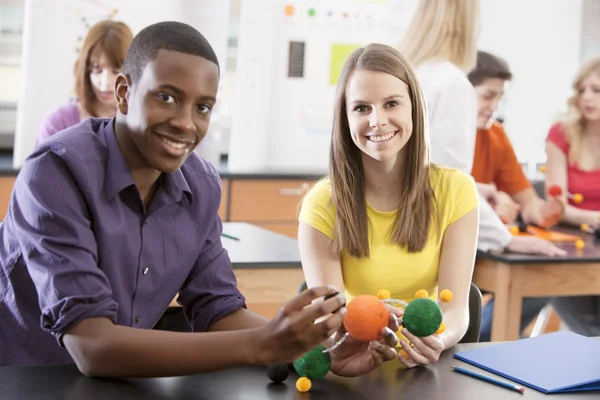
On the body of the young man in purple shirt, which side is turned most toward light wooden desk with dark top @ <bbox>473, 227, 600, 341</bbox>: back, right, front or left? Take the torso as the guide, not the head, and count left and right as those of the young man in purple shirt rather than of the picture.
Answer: left

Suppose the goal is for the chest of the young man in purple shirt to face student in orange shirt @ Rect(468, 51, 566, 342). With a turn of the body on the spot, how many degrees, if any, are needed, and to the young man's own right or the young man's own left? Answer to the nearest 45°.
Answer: approximately 90° to the young man's own left

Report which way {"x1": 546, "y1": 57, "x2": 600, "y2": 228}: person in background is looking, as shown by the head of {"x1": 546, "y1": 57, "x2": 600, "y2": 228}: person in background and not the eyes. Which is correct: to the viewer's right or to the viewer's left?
to the viewer's left

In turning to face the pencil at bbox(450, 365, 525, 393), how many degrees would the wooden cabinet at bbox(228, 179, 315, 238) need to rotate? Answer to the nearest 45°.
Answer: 0° — it already faces it

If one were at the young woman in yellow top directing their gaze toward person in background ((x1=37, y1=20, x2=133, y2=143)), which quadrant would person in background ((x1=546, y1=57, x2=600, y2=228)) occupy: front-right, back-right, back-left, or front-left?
front-right

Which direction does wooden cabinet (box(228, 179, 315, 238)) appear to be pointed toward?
toward the camera

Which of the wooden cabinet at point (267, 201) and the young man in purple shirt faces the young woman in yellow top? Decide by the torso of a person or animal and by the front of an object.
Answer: the wooden cabinet

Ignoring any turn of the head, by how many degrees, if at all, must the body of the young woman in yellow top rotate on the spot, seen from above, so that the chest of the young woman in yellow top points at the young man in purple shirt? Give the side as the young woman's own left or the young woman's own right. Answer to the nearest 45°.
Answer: approximately 45° to the young woman's own right

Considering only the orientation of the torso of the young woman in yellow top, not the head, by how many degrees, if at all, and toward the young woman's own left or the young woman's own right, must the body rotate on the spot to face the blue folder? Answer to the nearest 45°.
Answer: approximately 45° to the young woman's own left

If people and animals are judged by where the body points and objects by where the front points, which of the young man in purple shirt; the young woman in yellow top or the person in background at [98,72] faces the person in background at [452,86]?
the person in background at [98,72]

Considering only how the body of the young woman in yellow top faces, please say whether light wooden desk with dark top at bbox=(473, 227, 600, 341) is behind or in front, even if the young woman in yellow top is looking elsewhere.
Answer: behind

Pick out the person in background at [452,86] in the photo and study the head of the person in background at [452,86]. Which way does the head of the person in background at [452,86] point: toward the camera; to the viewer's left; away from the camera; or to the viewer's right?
away from the camera

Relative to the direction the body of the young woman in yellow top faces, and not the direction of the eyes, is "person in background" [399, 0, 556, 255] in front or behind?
behind
